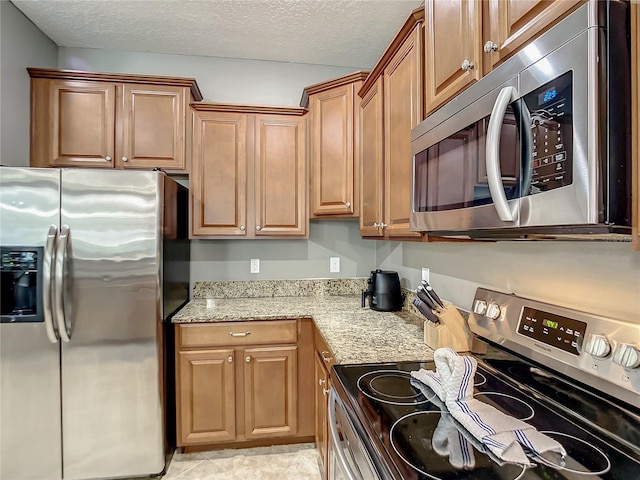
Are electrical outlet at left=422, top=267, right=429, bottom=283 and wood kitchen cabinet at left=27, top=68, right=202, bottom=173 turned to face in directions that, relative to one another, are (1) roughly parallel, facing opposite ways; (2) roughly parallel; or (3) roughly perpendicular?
roughly perpendicular

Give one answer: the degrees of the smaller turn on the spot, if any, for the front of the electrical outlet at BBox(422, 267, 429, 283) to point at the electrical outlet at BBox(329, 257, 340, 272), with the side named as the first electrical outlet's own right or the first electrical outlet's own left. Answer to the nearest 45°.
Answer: approximately 90° to the first electrical outlet's own right

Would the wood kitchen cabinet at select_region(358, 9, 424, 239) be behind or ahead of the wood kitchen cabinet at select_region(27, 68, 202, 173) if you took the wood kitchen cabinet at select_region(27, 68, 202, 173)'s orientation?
ahead

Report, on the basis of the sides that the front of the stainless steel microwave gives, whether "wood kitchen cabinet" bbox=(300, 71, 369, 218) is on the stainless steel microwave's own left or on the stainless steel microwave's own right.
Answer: on the stainless steel microwave's own right

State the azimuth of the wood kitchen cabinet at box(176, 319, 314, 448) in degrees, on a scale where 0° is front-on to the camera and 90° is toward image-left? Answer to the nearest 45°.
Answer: approximately 0°

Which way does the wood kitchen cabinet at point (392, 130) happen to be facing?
to the viewer's left

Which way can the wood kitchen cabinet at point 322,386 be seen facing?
to the viewer's left

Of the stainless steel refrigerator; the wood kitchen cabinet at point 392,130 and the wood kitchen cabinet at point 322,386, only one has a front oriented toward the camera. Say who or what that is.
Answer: the stainless steel refrigerator

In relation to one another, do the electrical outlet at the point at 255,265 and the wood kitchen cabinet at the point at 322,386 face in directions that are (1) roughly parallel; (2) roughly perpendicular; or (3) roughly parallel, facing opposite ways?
roughly perpendicular

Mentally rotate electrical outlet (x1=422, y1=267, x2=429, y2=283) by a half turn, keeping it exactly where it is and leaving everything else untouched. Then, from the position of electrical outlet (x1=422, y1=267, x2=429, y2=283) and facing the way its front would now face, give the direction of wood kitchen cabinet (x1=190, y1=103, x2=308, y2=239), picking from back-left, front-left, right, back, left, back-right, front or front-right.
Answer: back-left

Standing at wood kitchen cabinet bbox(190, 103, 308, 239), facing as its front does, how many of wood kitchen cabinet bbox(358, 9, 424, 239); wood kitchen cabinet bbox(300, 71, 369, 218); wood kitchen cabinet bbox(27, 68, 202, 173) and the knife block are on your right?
1

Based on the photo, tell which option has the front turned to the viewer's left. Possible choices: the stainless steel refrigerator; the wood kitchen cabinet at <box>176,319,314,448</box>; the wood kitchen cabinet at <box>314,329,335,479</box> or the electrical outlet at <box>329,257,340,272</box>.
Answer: the wood kitchen cabinet at <box>314,329,335,479</box>

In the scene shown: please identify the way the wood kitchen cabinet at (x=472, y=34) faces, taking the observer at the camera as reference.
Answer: facing the viewer and to the left of the viewer

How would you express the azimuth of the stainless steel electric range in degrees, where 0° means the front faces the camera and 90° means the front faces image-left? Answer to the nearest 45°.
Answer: approximately 45°
